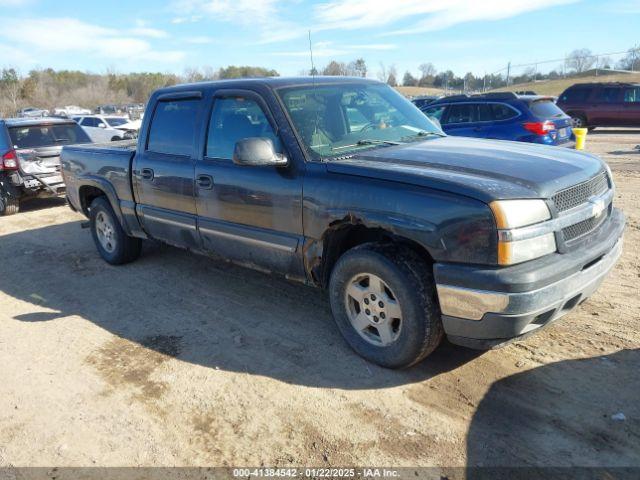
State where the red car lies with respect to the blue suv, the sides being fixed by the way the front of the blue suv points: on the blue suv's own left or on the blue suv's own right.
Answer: on the blue suv's own right

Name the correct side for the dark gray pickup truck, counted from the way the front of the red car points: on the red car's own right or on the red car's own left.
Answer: on the red car's own right

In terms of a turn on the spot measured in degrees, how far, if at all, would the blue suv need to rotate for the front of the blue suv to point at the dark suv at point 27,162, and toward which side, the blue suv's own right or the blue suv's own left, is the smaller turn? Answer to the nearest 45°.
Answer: approximately 90° to the blue suv's own left

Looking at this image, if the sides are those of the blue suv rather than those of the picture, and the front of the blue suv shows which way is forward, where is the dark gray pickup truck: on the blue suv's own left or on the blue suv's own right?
on the blue suv's own left

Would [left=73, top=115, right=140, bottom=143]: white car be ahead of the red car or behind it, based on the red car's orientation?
behind

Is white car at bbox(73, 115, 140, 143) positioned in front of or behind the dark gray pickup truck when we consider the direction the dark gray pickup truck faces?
behind

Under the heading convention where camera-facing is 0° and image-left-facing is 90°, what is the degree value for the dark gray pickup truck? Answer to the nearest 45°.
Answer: approximately 315°

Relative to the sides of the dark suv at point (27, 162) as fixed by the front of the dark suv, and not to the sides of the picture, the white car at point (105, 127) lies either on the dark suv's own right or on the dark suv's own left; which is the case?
on the dark suv's own right

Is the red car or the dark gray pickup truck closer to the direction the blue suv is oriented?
the red car

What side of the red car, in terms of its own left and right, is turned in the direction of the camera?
right

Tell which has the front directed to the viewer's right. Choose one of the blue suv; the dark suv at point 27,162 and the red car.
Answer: the red car

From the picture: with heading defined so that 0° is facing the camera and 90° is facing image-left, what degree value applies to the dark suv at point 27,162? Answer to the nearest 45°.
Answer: approximately 135°

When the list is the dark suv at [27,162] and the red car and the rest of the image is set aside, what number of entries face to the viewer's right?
1

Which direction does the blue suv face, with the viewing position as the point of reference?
facing away from the viewer and to the left of the viewer

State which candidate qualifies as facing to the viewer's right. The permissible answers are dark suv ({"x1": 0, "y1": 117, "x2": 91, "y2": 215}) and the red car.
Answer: the red car
